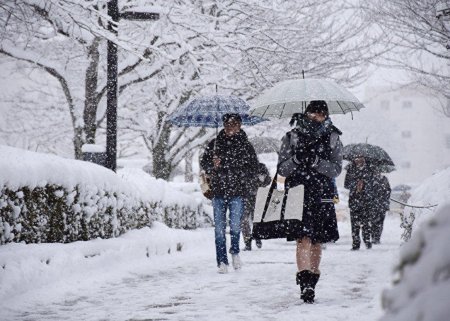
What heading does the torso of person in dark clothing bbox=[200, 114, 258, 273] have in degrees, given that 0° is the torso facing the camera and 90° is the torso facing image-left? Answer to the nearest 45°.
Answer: approximately 0°

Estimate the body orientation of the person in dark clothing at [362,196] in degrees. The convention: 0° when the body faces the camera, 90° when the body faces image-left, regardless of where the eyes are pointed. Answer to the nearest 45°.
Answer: approximately 0°

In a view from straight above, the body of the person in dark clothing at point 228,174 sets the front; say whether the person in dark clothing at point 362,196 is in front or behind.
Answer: behind

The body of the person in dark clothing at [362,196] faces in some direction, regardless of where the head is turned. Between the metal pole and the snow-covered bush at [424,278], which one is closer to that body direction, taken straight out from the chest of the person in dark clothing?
the snow-covered bush

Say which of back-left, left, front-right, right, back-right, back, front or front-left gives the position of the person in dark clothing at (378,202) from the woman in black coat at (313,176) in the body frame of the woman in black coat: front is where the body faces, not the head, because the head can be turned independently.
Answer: back

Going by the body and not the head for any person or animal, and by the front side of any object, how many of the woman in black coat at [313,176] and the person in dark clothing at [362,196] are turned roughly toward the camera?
2

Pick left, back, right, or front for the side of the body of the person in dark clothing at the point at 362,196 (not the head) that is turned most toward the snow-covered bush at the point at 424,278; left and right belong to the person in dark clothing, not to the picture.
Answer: front

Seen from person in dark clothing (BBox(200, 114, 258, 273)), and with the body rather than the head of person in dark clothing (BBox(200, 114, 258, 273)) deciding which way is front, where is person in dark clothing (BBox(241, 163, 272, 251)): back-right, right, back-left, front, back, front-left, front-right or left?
back
